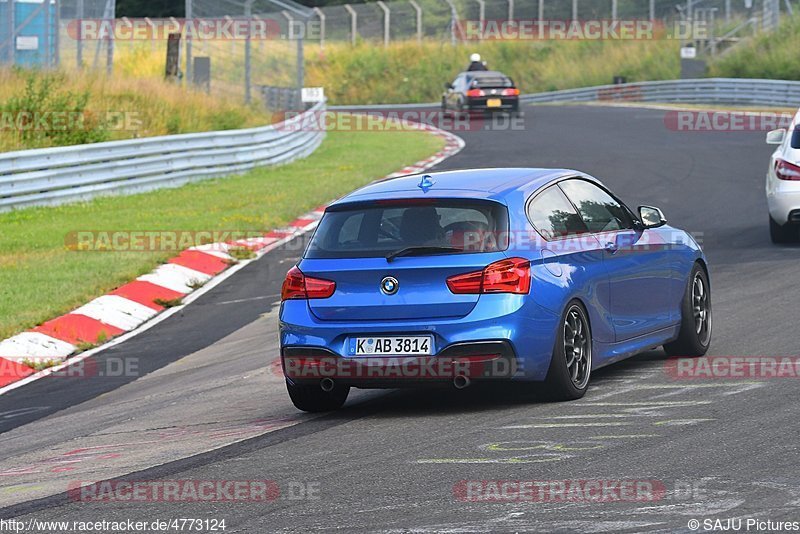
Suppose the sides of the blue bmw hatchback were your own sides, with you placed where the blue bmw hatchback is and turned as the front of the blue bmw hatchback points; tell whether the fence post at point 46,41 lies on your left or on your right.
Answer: on your left

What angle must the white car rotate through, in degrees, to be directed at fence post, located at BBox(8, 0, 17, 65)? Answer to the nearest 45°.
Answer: approximately 45° to its left

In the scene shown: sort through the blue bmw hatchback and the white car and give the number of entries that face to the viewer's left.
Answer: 0

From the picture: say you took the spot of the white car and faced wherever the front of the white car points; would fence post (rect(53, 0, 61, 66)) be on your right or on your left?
on your left

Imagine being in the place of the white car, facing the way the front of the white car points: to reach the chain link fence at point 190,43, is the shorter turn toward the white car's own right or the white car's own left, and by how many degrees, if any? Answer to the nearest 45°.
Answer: approximately 45° to the white car's own left

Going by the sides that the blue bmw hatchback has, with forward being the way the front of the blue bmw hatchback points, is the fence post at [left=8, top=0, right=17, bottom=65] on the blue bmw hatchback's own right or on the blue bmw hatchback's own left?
on the blue bmw hatchback's own left

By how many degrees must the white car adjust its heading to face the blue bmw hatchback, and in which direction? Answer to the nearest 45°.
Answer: approximately 180°

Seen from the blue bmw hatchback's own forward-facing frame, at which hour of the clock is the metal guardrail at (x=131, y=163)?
The metal guardrail is roughly at 10 o'clock from the blue bmw hatchback.

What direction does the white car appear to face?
away from the camera
